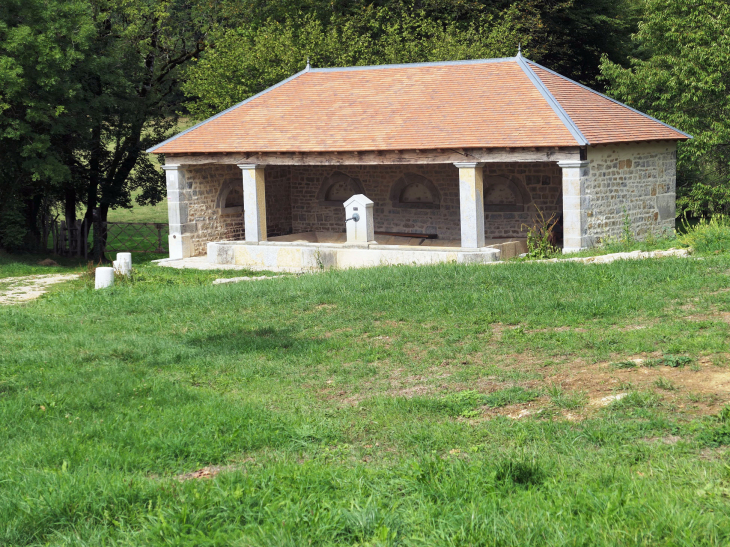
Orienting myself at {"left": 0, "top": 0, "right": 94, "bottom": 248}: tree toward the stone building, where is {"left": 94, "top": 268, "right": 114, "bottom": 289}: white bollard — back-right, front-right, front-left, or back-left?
front-right

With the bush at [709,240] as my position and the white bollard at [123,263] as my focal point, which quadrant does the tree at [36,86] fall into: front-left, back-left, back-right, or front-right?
front-right

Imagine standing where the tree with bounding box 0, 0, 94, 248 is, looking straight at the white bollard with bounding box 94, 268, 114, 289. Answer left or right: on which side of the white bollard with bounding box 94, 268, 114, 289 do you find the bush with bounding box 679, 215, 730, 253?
left

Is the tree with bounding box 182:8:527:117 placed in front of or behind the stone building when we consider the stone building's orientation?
behind

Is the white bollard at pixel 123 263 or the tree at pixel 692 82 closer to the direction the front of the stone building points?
the white bollard

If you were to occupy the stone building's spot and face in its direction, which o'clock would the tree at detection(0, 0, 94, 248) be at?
The tree is roughly at 3 o'clock from the stone building.

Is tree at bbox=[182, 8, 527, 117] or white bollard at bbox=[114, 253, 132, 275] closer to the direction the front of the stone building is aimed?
the white bollard

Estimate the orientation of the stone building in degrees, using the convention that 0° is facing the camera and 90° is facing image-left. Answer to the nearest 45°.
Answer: approximately 0°

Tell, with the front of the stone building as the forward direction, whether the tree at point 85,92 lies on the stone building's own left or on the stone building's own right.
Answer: on the stone building's own right

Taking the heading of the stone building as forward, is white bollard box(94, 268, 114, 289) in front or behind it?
in front

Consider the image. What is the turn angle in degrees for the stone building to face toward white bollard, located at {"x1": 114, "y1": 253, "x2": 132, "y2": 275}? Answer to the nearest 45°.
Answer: approximately 45° to its right
